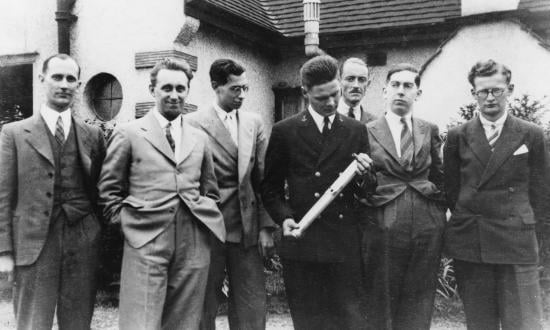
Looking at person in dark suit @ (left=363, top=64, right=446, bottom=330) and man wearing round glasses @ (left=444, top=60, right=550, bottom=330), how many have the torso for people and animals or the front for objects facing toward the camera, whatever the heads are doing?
2

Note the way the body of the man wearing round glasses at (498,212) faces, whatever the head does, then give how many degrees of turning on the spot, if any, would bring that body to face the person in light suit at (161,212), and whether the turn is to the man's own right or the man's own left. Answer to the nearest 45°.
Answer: approximately 45° to the man's own right

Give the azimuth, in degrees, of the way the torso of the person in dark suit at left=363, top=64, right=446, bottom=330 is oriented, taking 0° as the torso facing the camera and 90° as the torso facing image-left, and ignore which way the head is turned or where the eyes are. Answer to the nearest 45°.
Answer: approximately 0°

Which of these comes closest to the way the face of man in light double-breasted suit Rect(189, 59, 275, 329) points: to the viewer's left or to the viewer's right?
to the viewer's right

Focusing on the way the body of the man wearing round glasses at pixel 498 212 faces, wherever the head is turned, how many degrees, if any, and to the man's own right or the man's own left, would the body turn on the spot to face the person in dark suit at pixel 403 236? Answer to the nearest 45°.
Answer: approximately 90° to the man's own right

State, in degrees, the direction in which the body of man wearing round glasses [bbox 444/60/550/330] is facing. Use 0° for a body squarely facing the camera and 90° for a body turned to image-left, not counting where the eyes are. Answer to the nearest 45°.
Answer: approximately 0°

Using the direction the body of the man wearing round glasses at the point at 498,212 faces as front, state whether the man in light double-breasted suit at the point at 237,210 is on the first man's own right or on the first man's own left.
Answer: on the first man's own right

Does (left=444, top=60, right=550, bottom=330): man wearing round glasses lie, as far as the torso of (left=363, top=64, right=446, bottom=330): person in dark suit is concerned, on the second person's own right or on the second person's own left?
on the second person's own left

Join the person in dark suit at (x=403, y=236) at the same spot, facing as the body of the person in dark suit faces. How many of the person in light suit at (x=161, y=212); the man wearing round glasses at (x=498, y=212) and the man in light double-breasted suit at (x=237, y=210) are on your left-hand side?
1

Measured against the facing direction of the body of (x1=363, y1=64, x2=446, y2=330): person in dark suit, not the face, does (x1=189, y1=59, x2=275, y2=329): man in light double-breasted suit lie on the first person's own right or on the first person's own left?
on the first person's own right
